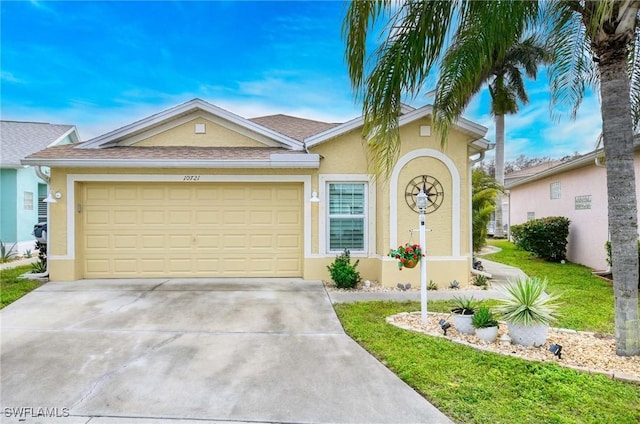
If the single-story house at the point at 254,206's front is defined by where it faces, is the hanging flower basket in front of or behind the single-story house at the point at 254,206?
in front

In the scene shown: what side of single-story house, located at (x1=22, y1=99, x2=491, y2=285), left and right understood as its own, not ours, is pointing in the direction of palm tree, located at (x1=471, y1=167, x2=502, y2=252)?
left

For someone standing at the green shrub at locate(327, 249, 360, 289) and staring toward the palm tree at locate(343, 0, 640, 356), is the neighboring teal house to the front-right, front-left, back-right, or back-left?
back-right

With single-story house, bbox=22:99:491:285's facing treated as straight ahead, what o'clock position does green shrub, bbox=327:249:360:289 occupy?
The green shrub is roughly at 10 o'clock from the single-story house.

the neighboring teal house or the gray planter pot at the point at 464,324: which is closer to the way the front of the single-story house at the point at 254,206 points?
the gray planter pot

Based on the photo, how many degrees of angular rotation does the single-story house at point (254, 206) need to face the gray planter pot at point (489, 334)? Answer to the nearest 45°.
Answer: approximately 45° to its left

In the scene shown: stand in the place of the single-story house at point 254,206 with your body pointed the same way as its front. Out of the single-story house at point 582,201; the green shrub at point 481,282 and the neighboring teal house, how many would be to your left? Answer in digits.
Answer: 2

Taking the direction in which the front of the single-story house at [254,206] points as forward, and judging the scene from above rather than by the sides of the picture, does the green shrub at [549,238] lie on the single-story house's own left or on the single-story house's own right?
on the single-story house's own left

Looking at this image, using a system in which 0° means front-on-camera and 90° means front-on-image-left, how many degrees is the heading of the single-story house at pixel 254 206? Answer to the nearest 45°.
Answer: approximately 0°

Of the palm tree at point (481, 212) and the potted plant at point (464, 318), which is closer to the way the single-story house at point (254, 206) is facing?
the potted plant

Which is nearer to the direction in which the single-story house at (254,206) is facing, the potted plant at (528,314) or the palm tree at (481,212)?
the potted plant

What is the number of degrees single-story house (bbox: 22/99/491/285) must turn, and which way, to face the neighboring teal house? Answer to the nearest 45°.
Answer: approximately 135° to its right

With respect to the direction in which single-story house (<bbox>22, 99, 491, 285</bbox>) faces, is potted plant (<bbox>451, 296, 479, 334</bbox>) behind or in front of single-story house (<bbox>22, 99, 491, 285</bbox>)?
in front

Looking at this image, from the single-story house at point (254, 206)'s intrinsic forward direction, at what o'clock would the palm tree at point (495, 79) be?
The palm tree is roughly at 9 o'clock from the single-story house.

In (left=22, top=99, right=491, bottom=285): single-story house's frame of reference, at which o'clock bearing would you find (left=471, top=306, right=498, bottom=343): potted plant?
The potted plant is roughly at 11 o'clock from the single-story house.
